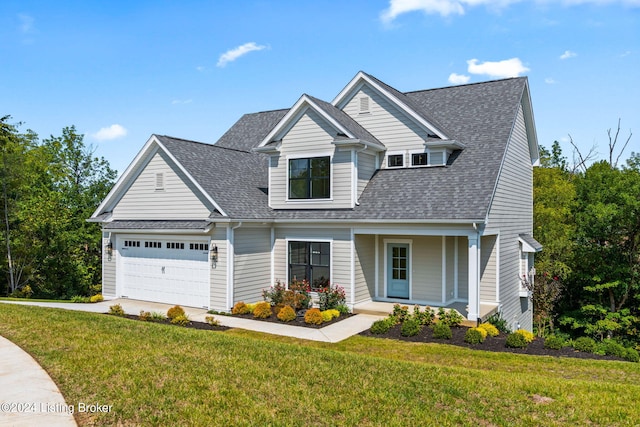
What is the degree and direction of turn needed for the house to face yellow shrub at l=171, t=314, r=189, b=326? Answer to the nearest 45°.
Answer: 0° — it already faces it

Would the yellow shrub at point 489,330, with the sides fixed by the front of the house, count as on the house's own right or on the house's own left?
on the house's own left

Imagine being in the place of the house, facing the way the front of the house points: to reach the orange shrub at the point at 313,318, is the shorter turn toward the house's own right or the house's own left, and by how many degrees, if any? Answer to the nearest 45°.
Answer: approximately 45° to the house's own left

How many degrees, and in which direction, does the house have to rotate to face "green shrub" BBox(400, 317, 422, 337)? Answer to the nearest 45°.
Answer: approximately 45° to its left

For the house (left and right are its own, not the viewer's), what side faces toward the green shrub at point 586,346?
left

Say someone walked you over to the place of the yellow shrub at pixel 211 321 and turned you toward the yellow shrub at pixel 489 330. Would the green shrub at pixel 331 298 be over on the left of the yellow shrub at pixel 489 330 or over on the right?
left

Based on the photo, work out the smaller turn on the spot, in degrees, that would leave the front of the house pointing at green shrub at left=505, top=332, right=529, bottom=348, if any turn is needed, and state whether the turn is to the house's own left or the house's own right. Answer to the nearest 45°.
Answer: approximately 90° to the house's own left

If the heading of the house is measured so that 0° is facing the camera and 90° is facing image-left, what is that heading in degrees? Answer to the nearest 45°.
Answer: approximately 45°
